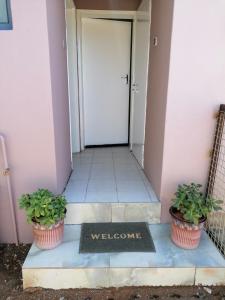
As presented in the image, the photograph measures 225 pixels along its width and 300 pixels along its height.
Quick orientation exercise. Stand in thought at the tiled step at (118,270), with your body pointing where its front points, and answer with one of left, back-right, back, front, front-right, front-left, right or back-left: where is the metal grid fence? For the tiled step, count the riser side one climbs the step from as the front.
back-left

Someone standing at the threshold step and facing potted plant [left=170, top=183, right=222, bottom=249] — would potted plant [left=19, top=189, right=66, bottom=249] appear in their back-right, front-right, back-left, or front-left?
back-right

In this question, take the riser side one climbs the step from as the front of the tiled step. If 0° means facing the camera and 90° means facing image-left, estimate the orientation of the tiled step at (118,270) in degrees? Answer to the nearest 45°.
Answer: approximately 0°

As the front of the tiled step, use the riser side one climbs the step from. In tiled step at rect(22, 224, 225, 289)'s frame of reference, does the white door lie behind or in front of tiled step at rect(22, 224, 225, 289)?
behind
